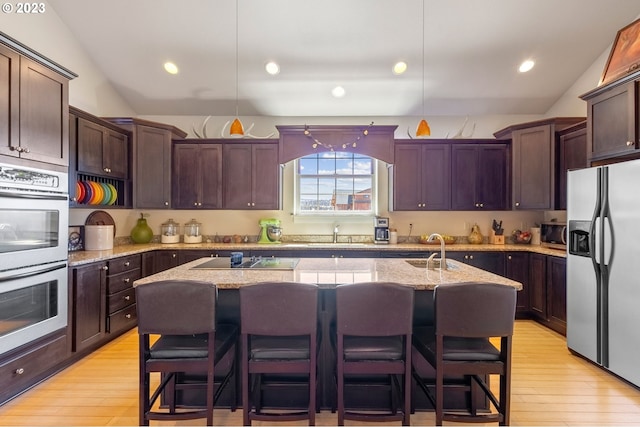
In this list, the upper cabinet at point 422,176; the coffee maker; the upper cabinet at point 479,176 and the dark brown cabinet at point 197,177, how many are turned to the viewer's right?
0

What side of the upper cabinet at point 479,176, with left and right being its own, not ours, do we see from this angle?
front

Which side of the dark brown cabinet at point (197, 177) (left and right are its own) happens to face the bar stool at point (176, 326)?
front

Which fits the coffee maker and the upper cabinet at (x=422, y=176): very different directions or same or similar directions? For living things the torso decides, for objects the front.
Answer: same or similar directions

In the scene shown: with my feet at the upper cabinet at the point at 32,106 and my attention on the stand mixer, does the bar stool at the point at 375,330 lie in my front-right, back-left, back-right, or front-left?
front-right

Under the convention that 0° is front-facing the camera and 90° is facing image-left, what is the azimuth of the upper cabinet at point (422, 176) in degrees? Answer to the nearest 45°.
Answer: approximately 0°

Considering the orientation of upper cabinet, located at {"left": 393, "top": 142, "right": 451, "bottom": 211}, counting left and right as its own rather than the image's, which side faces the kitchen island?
front

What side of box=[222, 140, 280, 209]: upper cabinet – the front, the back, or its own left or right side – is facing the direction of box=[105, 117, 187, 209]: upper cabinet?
right

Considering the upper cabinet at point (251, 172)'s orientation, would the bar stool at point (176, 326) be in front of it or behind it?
in front

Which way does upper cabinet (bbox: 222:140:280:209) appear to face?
toward the camera

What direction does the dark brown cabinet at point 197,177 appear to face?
toward the camera

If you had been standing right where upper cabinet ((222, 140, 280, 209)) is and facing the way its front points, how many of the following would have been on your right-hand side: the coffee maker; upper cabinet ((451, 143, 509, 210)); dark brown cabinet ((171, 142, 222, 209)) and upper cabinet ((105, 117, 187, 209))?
2
